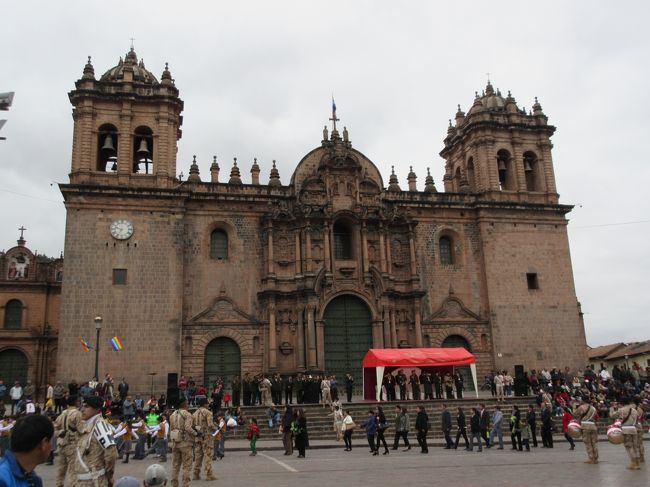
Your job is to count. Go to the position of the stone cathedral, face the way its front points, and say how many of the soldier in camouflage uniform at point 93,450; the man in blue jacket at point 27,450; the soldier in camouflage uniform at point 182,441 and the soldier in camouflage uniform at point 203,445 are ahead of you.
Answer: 4

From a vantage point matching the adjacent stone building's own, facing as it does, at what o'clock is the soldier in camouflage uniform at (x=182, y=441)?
The soldier in camouflage uniform is roughly at 12 o'clock from the adjacent stone building.

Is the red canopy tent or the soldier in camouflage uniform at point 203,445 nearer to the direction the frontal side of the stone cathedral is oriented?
the soldier in camouflage uniform

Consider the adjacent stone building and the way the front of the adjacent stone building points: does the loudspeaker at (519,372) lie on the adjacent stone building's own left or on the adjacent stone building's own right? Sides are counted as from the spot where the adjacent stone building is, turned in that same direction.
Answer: on the adjacent stone building's own left

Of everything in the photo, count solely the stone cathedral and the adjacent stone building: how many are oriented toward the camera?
2

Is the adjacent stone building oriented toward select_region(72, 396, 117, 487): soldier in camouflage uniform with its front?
yes

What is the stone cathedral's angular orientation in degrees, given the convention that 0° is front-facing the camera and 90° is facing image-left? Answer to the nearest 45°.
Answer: approximately 0°

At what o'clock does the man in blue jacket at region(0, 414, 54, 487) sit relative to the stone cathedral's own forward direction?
The man in blue jacket is roughly at 12 o'clock from the stone cathedral.
